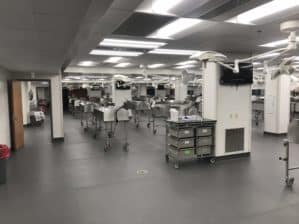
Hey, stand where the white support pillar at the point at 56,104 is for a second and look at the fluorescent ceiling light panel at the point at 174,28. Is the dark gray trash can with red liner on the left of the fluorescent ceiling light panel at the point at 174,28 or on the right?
right

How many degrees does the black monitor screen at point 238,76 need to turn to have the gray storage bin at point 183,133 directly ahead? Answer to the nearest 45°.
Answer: approximately 45° to its right

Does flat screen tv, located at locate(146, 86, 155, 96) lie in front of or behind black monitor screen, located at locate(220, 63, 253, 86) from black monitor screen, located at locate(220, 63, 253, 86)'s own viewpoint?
behind

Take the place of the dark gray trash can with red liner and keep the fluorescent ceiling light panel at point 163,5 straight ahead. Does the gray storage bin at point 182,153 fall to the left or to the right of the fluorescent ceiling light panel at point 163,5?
left

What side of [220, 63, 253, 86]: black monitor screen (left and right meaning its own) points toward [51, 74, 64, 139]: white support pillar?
right

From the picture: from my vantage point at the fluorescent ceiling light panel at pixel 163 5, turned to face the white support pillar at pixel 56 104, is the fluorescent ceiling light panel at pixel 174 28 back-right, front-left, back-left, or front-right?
front-right

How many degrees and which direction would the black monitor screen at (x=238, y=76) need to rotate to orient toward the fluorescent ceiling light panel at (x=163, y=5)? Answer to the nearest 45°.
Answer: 0° — it already faces it

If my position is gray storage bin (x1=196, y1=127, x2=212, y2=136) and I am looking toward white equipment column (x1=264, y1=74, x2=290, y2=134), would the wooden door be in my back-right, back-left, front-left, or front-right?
back-left

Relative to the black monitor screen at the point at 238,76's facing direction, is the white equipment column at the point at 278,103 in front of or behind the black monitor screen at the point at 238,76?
behind

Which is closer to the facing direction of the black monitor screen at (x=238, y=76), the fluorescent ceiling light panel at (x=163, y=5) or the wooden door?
the fluorescent ceiling light panel

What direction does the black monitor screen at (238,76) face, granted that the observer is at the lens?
facing the viewer

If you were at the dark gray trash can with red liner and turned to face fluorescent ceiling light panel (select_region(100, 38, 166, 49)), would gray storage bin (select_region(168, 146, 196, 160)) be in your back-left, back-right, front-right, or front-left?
front-right

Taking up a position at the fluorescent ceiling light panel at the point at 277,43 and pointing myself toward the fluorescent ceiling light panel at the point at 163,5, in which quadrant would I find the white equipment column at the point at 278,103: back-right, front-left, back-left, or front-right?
back-right
